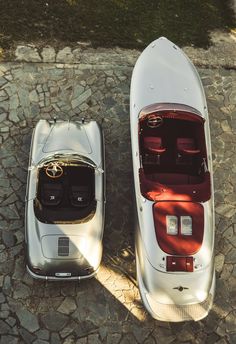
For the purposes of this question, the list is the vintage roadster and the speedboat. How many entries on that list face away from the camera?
2

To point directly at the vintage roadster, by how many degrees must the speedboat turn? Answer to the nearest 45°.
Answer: approximately 90° to its left

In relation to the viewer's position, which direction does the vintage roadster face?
facing away from the viewer

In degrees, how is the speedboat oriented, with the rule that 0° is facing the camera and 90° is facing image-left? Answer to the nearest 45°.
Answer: approximately 180°

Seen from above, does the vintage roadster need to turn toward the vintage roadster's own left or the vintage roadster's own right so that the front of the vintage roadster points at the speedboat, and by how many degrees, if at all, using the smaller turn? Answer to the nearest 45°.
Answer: approximately 90° to the vintage roadster's own right
